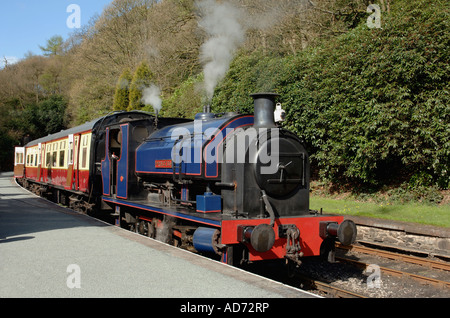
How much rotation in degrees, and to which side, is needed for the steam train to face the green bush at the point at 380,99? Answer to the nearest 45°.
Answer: approximately 90° to its left

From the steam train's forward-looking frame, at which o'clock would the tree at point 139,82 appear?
The tree is roughly at 7 o'clock from the steam train.

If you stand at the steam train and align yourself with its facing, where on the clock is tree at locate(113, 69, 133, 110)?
The tree is roughly at 7 o'clock from the steam train.

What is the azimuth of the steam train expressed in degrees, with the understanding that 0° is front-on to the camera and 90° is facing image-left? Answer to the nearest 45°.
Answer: approximately 315°
